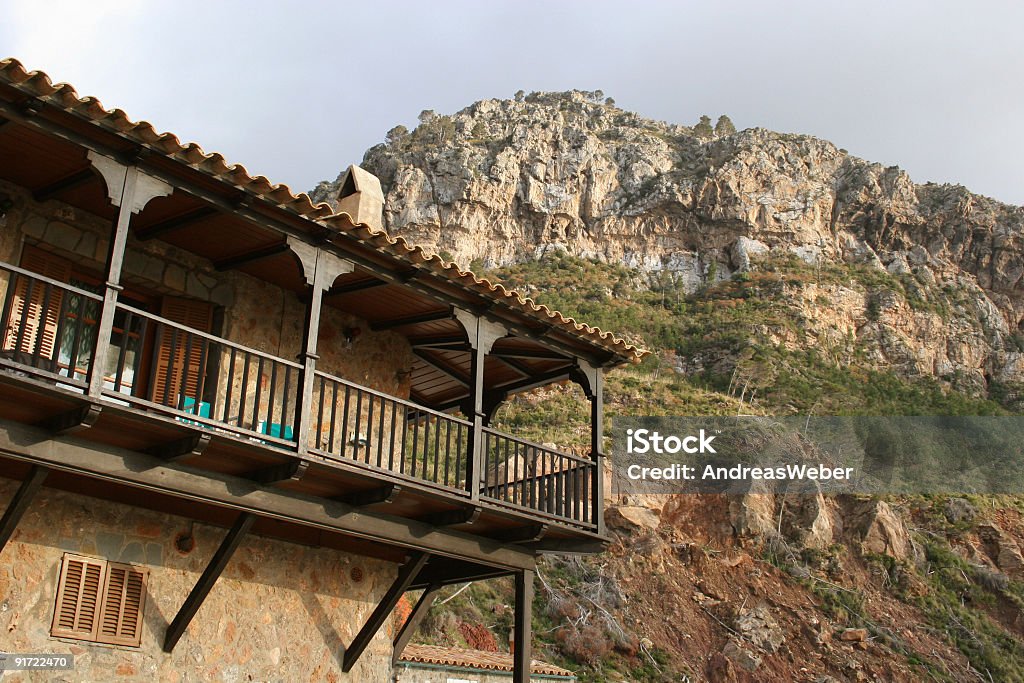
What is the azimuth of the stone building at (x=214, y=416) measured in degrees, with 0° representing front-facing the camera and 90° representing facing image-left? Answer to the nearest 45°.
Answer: approximately 315°

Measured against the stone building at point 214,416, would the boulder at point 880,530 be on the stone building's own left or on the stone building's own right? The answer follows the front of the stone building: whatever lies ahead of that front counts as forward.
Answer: on the stone building's own left

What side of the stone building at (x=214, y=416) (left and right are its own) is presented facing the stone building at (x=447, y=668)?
left
